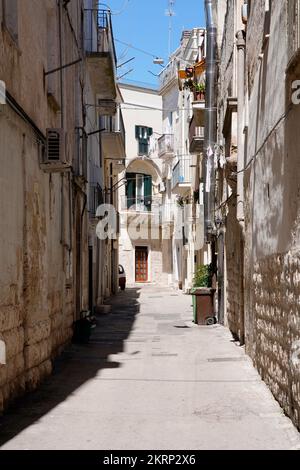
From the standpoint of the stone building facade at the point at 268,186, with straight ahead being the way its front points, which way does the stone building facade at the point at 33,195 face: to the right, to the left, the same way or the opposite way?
the opposite way

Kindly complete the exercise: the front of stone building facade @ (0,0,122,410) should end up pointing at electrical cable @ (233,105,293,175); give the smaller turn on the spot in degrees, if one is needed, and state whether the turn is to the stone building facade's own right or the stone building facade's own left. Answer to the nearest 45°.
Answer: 0° — it already faces it

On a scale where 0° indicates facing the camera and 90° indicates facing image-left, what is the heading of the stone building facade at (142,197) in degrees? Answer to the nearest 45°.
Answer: approximately 0°

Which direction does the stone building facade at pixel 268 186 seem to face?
to the viewer's left

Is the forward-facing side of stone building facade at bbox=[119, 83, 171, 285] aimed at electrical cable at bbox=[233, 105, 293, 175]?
yes

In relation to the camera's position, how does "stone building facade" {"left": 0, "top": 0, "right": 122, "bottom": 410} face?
facing to the right of the viewer

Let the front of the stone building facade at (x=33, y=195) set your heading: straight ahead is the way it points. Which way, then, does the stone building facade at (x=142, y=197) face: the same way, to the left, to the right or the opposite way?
to the right
